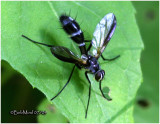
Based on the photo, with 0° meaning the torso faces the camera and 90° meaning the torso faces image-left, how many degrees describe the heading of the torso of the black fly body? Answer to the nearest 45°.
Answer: approximately 315°

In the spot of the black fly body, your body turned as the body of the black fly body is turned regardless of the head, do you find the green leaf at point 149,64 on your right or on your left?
on your left
